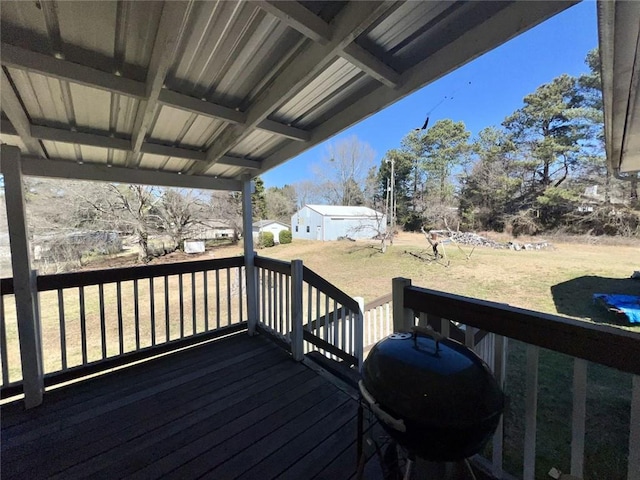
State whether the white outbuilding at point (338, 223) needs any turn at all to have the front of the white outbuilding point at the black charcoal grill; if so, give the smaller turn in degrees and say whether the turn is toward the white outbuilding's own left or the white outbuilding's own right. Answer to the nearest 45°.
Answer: approximately 45° to the white outbuilding's own left

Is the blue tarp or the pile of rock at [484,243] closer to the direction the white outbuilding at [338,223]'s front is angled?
the blue tarp

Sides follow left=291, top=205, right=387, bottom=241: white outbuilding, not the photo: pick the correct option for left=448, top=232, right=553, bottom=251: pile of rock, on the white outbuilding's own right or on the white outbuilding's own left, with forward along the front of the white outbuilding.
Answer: on the white outbuilding's own left

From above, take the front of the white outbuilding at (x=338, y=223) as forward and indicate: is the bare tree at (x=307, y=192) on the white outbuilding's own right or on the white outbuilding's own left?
on the white outbuilding's own right

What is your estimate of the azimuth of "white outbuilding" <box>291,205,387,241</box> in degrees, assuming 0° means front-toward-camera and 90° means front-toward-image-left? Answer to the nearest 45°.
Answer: approximately 45°

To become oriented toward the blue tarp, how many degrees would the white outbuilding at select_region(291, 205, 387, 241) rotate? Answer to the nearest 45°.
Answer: approximately 90° to its left
